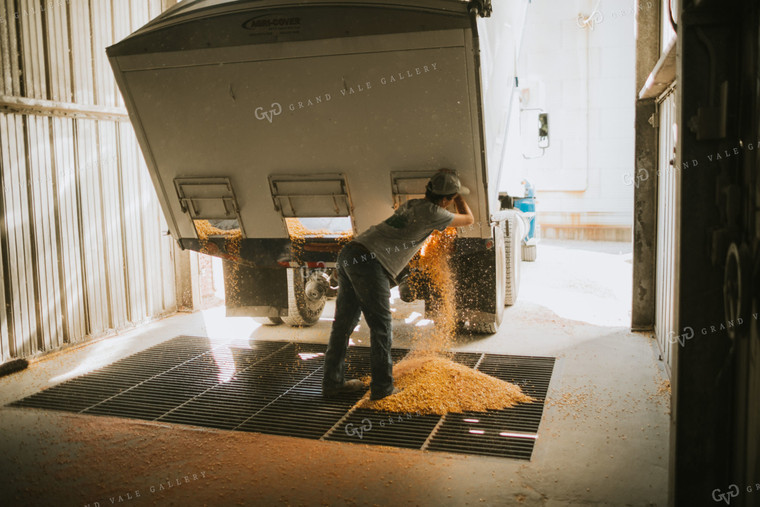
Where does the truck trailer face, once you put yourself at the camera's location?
facing away from the viewer
